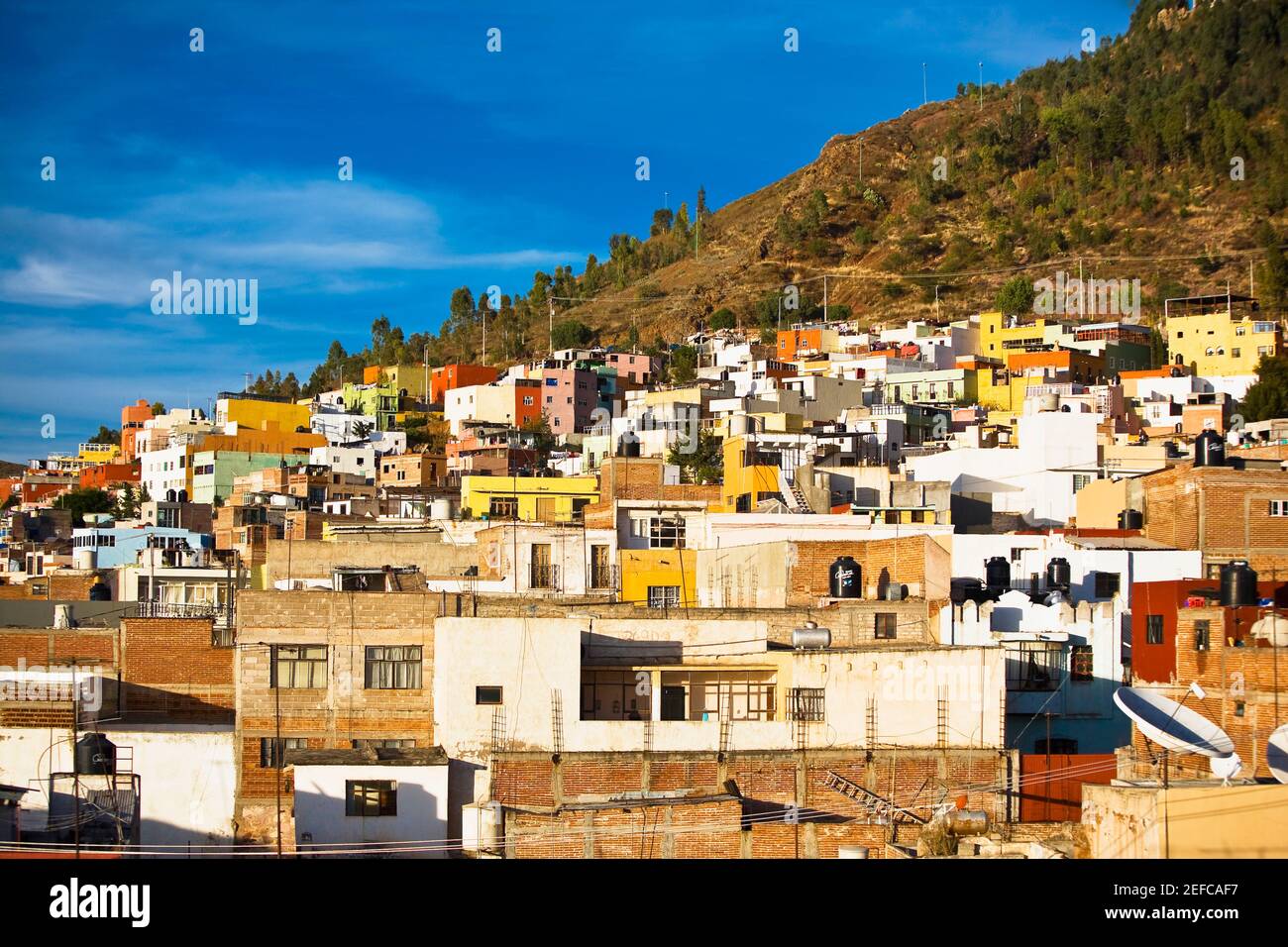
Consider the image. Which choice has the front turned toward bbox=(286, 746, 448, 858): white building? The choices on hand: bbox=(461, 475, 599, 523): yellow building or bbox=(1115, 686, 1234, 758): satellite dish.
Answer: the yellow building

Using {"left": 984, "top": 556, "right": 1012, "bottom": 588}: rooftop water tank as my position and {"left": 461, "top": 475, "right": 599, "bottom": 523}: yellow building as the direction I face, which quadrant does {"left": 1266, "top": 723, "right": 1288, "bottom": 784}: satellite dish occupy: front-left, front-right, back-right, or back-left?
back-left

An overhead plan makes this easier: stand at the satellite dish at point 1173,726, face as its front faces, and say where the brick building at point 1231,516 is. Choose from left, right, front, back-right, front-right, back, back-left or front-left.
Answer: back-left

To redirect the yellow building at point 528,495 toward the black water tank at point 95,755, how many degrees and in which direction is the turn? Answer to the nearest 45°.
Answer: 0° — it already faces it

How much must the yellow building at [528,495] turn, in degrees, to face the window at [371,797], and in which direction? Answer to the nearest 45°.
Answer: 0° — it already faces it

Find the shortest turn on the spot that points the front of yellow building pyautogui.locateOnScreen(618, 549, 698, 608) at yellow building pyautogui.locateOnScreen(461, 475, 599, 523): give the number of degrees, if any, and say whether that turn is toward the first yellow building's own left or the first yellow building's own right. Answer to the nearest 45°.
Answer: approximately 180°

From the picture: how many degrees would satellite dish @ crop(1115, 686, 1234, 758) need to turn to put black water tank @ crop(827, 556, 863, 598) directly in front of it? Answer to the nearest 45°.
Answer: approximately 180°

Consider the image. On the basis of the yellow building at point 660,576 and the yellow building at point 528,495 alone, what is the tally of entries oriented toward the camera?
2

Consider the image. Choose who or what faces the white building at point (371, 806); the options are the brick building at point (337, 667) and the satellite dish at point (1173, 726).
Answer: the brick building
